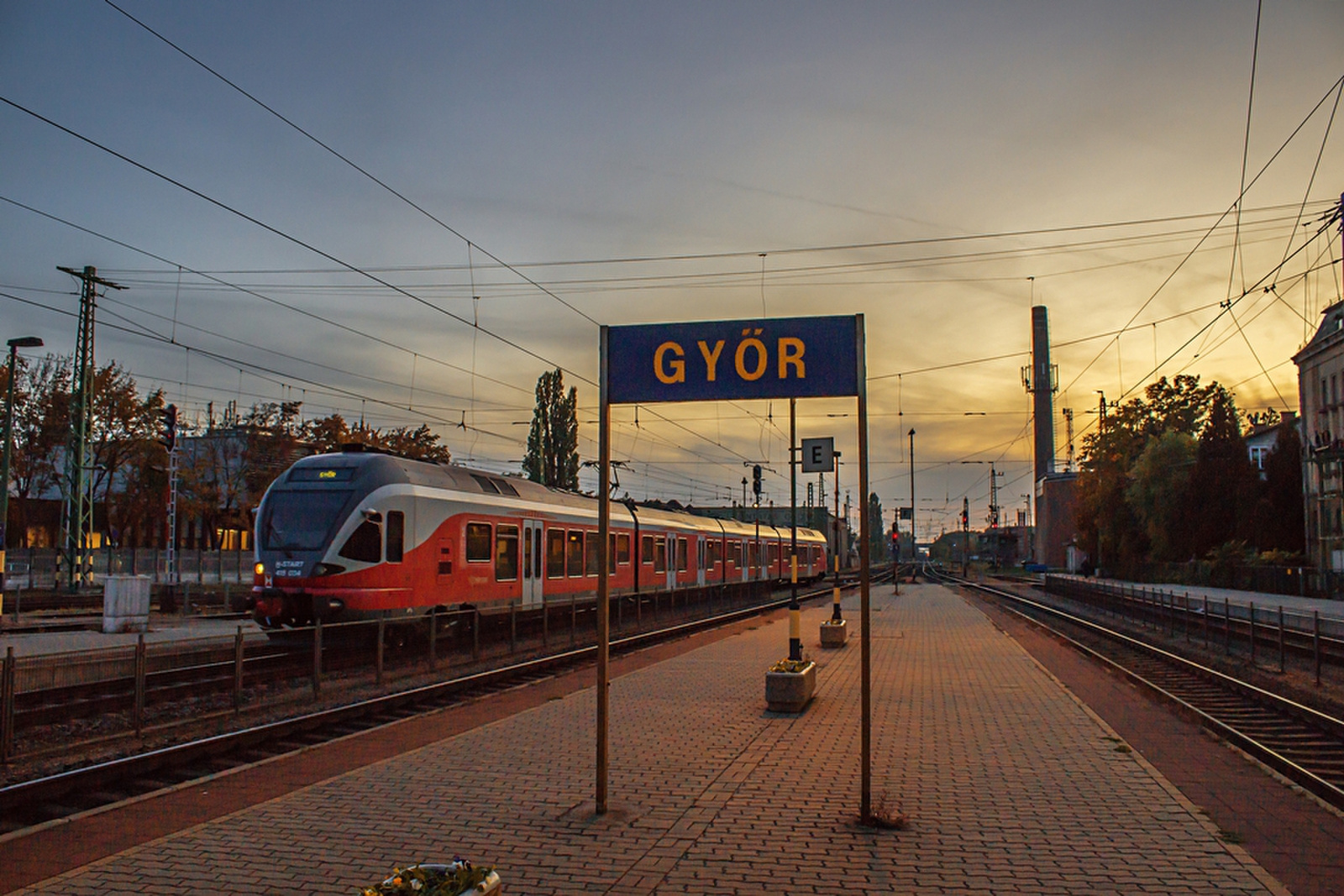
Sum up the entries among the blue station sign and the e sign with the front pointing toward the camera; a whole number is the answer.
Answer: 2

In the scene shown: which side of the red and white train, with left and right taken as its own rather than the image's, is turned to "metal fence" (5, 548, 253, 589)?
right

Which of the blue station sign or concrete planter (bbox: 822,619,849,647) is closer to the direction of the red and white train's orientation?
the blue station sign

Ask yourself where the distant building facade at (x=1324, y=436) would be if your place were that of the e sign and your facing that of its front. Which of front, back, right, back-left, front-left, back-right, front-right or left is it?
back-left

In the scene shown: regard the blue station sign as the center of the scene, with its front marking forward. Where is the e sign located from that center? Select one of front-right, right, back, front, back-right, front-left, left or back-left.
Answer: back

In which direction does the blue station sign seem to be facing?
toward the camera

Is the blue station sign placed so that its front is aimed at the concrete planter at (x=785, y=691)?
no

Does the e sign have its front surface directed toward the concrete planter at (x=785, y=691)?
yes

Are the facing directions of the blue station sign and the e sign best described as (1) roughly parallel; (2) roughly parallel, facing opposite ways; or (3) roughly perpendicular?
roughly parallel

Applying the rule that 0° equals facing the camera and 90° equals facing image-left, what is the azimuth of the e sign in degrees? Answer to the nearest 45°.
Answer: approximately 0°

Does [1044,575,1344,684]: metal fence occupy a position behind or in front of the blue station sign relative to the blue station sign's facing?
behind

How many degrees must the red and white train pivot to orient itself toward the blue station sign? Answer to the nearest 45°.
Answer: approximately 45° to its left

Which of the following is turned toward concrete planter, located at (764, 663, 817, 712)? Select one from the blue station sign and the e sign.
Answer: the e sign

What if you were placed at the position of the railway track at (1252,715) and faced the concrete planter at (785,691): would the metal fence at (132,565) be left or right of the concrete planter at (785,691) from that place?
right
